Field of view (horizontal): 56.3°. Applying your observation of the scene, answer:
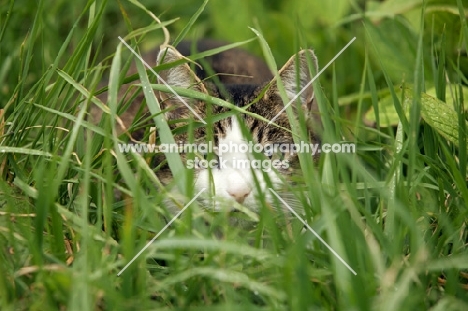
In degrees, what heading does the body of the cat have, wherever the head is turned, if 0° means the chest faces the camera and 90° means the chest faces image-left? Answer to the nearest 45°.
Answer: approximately 0°
